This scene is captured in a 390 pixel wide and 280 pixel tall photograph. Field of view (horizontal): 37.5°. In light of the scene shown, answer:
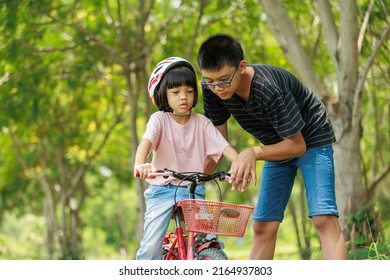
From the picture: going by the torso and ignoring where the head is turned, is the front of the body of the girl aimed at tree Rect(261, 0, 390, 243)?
no

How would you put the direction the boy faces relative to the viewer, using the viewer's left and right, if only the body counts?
facing the viewer and to the left of the viewer

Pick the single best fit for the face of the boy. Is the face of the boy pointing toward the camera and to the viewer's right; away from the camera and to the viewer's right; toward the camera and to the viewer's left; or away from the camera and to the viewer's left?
toward the camera and to the viewer's left

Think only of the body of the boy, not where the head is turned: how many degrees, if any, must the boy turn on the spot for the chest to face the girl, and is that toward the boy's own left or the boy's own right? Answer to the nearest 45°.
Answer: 0° — they already face them

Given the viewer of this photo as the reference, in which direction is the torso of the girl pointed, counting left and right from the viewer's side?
facing the viewer and to the right of the viewer

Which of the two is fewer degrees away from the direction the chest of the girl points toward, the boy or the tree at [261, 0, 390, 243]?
the boy

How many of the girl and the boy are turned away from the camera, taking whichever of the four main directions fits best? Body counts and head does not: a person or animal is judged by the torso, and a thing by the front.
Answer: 0
